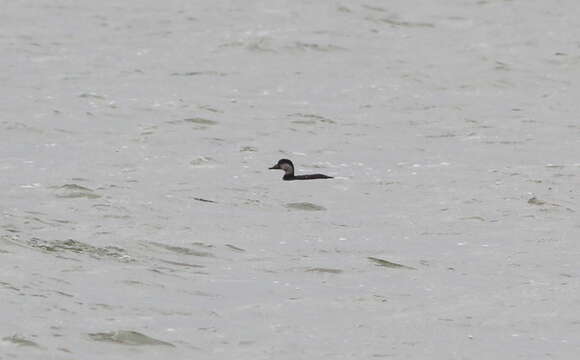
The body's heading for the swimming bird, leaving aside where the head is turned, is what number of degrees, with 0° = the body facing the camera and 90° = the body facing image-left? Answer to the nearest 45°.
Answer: approximately 90°
